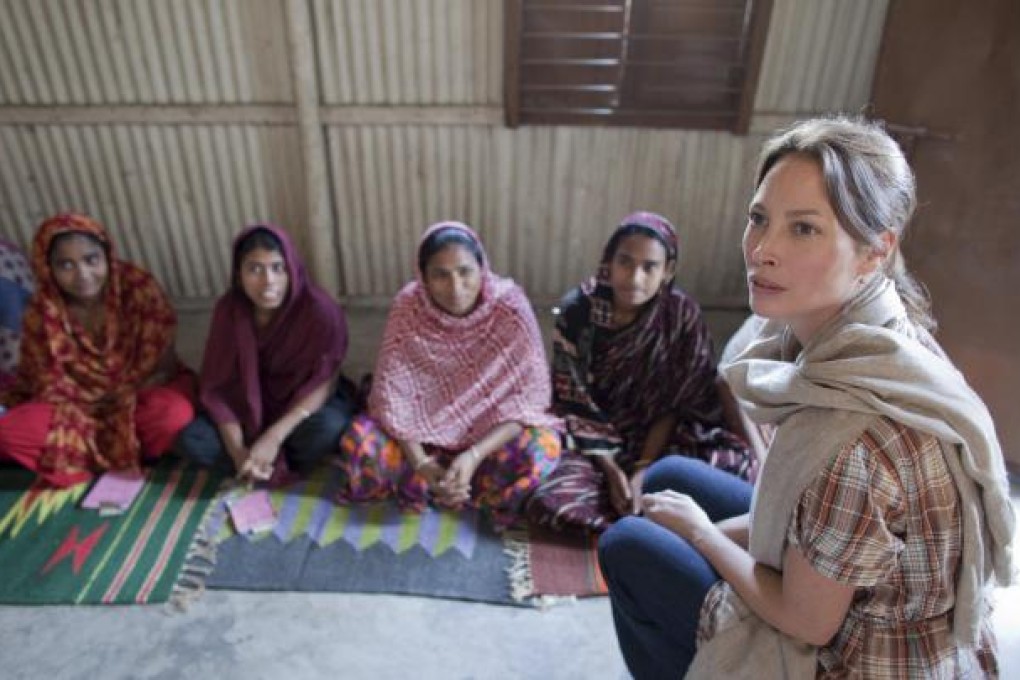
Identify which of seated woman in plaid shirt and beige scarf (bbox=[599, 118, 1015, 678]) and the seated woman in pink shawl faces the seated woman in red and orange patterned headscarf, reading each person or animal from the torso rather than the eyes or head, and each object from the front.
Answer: the seated woman in plaid shirt and beige scarf

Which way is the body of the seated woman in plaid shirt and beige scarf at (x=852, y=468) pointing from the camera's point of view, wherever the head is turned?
to the viewer's left

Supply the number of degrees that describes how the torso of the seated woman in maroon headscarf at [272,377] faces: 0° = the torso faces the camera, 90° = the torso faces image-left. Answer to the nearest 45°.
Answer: approximately 0°

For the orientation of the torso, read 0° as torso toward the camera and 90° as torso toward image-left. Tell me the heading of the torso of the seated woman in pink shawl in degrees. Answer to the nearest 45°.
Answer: approximately 0°

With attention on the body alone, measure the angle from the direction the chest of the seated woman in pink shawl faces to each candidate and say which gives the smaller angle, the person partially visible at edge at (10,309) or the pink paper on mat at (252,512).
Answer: the pink paper on mat
